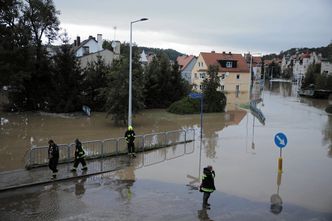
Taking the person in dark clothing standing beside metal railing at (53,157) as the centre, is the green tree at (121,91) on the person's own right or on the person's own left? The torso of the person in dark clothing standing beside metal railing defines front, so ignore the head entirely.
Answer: on the person's own right

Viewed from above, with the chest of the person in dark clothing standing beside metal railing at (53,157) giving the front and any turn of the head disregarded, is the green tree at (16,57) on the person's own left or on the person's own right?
on the person's own right

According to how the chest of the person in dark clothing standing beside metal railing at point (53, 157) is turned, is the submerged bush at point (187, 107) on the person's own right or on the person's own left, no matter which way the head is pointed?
on the person's own right

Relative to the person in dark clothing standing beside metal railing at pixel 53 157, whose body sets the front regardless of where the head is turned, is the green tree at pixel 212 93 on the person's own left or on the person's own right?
on the person's own right

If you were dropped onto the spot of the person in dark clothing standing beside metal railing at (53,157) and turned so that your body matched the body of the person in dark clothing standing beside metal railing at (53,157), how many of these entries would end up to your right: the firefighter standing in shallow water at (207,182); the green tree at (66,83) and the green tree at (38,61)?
2

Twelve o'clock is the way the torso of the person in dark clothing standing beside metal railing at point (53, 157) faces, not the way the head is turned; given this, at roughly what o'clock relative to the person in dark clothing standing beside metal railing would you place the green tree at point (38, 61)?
The green tree is roughly at 3 o'clock from the person in dark clothing standing beside metal railing.

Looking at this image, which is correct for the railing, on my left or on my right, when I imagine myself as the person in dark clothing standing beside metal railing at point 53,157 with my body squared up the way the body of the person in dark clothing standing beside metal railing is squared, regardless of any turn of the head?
on my right

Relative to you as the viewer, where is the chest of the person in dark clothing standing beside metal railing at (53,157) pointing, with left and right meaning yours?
facing to the left of the viewer

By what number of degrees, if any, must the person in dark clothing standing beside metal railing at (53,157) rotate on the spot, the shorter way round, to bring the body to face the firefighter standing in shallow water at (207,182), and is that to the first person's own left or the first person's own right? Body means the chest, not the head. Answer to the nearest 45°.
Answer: approximately 135° to the first person's own left
